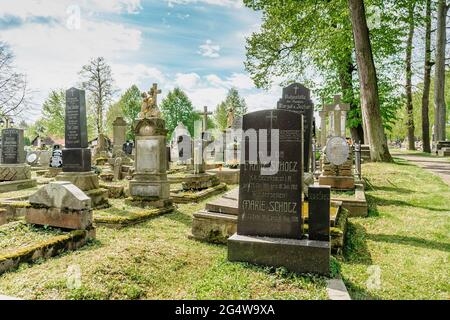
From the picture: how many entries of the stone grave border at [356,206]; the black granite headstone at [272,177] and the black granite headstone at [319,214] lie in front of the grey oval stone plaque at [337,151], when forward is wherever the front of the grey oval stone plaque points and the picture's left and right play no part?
3

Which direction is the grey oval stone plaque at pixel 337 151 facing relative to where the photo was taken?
toward the camera

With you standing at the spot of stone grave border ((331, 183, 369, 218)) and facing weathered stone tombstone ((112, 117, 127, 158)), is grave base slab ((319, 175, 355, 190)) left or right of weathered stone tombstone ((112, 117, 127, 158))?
right

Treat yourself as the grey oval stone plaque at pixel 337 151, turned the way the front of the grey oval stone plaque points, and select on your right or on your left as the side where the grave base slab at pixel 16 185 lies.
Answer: on your right

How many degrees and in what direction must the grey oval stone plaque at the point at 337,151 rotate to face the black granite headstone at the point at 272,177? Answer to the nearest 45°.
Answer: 0° — it already faces it

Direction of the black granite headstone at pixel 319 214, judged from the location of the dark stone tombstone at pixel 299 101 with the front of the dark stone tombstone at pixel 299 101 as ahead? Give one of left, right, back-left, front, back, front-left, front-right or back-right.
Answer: front

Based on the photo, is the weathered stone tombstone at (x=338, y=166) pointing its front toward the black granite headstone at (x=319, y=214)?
yes

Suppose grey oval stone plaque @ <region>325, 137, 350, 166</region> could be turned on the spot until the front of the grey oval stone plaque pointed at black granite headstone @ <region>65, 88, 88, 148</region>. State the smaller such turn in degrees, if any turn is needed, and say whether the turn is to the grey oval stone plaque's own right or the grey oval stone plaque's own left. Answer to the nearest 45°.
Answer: approximately 90° to the grey oval stone plaque's own right

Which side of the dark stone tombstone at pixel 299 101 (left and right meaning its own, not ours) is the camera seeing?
front

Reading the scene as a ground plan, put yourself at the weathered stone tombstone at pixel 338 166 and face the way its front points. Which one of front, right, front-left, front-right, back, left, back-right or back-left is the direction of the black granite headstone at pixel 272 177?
front

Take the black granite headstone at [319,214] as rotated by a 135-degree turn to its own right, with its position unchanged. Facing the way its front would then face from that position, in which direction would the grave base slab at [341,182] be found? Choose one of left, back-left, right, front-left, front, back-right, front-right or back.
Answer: front-right

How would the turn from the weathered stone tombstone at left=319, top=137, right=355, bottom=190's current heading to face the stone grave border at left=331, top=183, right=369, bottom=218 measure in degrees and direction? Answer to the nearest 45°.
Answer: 0° — it already faces it

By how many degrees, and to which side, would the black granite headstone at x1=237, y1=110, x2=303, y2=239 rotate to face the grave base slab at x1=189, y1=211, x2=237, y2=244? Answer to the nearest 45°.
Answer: approximately 135° to its right

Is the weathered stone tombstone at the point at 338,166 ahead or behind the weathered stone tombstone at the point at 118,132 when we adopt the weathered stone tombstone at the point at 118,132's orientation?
ahead

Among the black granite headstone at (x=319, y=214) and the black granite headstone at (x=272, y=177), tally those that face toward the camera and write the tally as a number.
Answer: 2

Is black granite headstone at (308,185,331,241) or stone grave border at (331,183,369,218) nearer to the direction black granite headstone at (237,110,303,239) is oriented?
the black granite headstone
